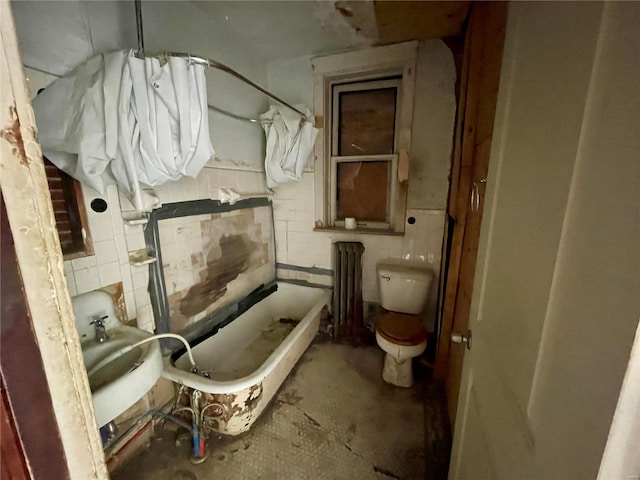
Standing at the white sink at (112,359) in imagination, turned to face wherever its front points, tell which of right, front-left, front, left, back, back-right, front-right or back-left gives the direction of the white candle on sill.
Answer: front-left

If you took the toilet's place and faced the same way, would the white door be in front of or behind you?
in front

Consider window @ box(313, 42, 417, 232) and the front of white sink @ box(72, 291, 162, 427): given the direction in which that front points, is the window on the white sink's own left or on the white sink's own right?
on the white sink's own left

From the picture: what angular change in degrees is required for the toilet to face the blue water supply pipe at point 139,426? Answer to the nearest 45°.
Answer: approximately 45° to its right

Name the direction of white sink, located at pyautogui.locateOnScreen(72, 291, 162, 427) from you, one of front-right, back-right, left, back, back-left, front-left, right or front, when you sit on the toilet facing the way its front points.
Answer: front-right

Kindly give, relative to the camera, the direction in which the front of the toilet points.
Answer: facing the viewer

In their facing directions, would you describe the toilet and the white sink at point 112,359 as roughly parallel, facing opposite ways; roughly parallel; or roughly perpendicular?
roughly perpendicular

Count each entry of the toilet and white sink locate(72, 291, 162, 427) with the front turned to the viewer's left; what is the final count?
0

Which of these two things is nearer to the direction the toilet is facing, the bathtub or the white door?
the white door

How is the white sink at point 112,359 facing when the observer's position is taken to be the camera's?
facing the viewer and to the right of the viewer

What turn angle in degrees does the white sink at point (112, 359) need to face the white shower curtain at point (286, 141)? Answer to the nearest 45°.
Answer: approximately 45° to its left
